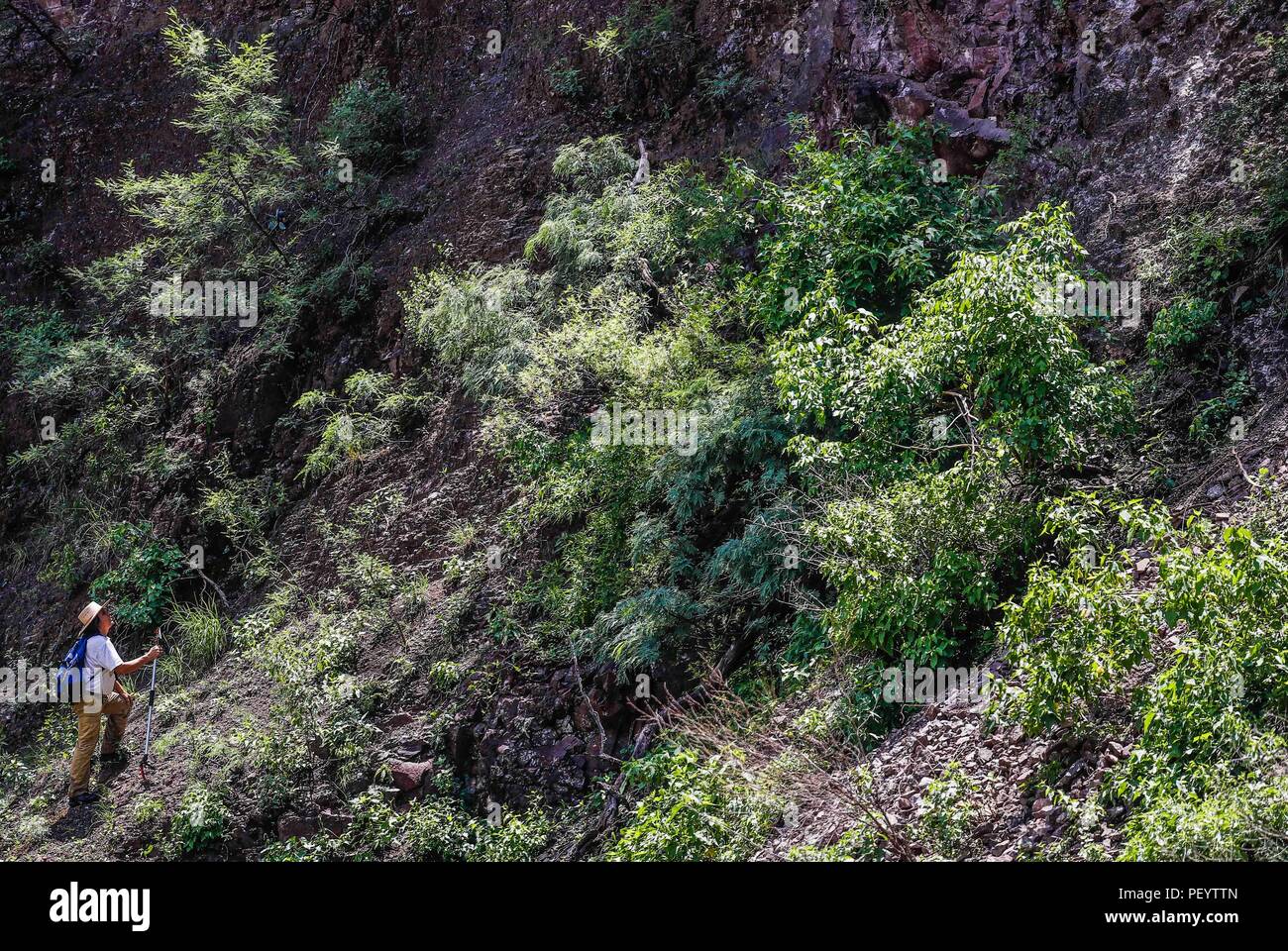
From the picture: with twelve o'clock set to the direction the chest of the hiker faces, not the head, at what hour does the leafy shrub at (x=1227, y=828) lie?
The leafy shrub is roughly at 2 o'clock from the hiker.

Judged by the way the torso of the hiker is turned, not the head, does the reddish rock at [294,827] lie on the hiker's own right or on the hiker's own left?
on the hiker's own right

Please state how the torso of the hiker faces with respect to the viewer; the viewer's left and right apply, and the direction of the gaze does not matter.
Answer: facing to the right of the viewer

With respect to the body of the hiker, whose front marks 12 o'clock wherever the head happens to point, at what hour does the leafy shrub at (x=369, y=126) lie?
The leafy shrub is roughly at 10 o'clock from the hiker.

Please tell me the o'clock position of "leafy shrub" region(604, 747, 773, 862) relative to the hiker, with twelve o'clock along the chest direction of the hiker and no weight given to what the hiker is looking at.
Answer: The leafy shrub is roughly at 2 o'clock from the hiker.

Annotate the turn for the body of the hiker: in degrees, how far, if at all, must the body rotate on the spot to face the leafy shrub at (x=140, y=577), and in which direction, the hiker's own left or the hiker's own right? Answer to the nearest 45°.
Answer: approximately 90° to the hiker's own left

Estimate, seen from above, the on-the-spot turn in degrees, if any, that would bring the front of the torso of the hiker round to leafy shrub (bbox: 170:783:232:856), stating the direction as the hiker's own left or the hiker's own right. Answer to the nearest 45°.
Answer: approximately 45° to the hiker's own right
